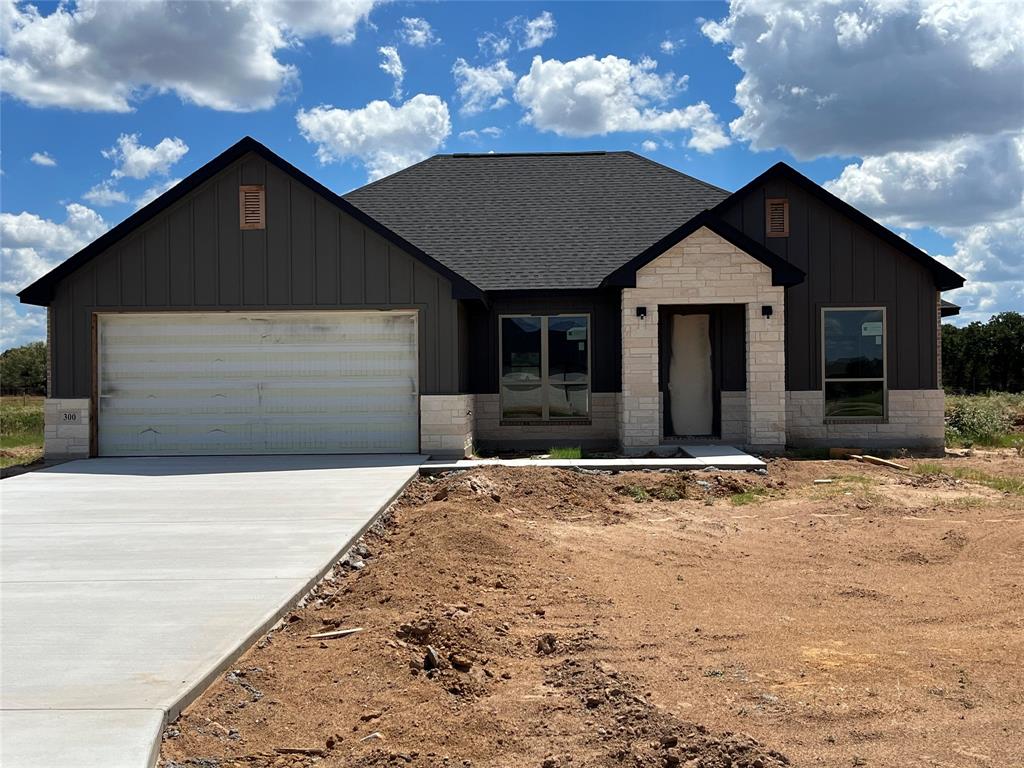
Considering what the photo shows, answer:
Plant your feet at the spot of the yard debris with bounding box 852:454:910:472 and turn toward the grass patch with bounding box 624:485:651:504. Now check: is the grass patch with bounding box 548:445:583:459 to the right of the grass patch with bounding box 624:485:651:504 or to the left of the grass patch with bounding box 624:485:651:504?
right

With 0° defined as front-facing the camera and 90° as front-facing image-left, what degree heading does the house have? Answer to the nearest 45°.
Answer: approximately 0°

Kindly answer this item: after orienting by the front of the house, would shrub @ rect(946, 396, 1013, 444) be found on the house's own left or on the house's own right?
on the house's own left

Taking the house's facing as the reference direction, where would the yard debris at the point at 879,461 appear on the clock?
The yard debris is roughly at 9 o'clock from the house.

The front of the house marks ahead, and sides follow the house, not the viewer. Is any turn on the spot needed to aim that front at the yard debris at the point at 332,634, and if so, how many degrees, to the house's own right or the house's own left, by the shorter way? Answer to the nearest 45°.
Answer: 0° — it already faces it

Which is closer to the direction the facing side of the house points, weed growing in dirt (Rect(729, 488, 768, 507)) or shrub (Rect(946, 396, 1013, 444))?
the weed growing in dirt
